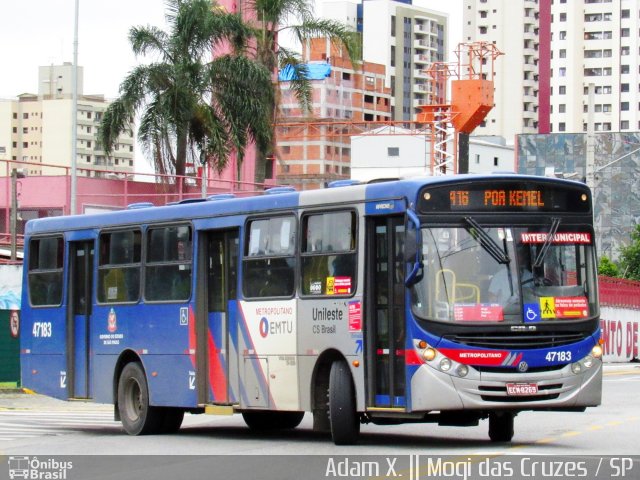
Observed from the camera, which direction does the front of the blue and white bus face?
facing the viewer and to the right of the viewer

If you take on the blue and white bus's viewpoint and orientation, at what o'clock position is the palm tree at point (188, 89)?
The palm tree is roughly at 7 o'clock from the blue and white bus.
